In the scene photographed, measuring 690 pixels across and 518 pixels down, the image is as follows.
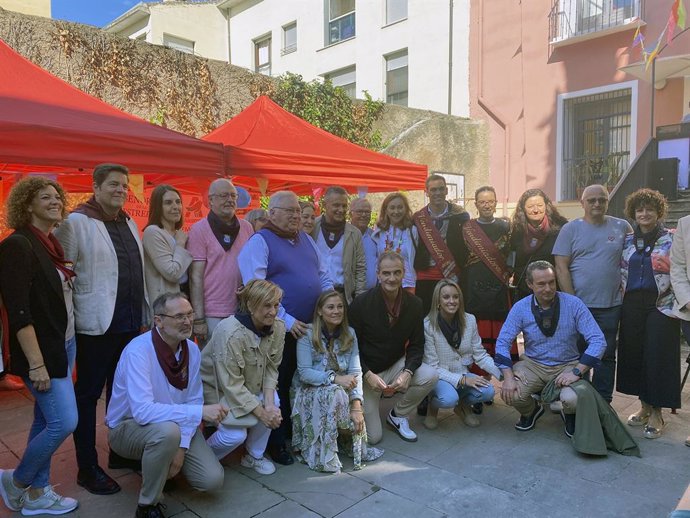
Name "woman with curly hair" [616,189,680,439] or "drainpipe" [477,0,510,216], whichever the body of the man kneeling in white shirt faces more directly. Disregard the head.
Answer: the woman with curly hair

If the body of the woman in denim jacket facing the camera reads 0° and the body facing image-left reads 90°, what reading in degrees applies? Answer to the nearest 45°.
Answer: approximately 315°

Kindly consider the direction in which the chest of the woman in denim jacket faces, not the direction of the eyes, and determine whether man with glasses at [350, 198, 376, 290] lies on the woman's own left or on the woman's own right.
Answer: on the woman's own left

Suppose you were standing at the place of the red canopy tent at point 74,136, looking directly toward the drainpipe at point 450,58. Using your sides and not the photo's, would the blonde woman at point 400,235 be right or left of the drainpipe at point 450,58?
right

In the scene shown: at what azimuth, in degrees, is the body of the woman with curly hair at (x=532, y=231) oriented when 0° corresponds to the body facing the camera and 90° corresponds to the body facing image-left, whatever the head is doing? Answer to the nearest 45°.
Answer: approximately 0°

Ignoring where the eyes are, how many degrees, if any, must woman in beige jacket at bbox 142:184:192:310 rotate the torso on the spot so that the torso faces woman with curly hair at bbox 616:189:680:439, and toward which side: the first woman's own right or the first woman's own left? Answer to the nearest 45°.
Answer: approximately 45° to the first woman's own left
